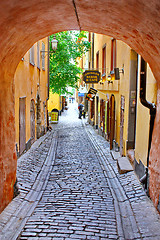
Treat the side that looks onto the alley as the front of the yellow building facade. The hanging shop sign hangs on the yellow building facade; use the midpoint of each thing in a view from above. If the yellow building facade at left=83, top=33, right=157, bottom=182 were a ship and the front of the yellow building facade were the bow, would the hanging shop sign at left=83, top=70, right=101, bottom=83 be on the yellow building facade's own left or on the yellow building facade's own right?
on the yellow building facade's own right

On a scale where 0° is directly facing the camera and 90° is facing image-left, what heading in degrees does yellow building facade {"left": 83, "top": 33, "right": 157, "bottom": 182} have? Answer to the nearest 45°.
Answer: approximately 90°

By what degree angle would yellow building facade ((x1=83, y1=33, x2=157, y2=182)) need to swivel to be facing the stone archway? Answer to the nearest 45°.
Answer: approximately 90° to its left
